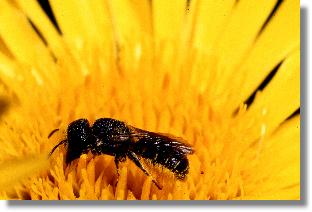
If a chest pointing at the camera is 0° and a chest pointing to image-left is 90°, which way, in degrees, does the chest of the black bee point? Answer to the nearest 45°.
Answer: approximately 90°
